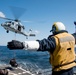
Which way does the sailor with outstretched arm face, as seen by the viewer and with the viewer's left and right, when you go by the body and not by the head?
facing away from the viewer and to the left of the viewer
